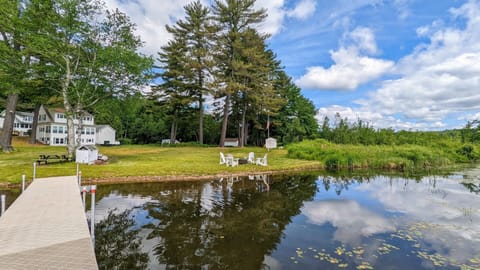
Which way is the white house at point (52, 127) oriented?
toward the camera

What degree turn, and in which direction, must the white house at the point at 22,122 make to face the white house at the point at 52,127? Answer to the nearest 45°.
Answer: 0° — it already faces it

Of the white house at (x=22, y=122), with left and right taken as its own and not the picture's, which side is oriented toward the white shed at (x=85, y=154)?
front

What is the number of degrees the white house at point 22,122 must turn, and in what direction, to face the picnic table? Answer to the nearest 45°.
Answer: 0° — it already faces it

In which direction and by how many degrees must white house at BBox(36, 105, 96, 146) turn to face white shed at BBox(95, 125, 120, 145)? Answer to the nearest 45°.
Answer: approximately 135° to its left

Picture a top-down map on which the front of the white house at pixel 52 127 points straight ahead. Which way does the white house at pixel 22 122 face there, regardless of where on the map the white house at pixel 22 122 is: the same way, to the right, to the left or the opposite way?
the same way

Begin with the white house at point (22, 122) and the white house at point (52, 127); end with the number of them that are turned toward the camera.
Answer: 2

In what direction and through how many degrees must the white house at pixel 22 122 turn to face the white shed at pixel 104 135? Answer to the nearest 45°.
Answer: approximately 45° to its left

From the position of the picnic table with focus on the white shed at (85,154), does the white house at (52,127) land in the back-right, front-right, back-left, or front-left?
back-left

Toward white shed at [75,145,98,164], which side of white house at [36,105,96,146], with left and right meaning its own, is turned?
front

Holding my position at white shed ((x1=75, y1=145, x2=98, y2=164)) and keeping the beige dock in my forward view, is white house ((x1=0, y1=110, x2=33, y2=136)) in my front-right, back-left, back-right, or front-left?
back-right

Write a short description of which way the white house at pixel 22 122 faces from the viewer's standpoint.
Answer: facing the viewer

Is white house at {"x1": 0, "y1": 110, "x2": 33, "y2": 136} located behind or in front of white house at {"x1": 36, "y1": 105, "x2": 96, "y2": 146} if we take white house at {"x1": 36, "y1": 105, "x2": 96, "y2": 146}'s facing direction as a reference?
behind

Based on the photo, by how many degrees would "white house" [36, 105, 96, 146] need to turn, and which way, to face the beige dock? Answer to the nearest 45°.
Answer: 0° — it already faces it
